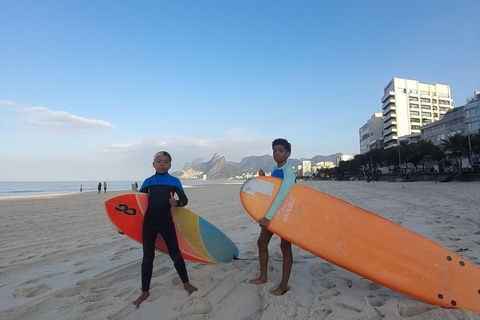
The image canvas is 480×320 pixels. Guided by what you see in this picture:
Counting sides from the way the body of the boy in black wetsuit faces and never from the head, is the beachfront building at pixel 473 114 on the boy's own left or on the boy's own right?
on the boy's own left

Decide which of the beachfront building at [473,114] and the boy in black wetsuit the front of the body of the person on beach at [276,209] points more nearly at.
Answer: the boy in black wetsuit

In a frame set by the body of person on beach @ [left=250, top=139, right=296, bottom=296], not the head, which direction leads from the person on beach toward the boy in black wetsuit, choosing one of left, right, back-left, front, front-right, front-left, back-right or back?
front-right

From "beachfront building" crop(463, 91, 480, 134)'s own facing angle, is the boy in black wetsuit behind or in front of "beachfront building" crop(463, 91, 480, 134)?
in front

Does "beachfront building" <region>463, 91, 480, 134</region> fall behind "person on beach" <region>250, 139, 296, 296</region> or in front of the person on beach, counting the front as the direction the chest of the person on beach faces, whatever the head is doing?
behind

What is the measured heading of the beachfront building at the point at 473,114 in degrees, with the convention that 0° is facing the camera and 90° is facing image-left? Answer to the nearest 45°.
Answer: approximately 45°

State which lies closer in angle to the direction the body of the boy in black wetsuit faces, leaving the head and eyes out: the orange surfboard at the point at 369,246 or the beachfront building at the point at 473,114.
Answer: the orange surfboard

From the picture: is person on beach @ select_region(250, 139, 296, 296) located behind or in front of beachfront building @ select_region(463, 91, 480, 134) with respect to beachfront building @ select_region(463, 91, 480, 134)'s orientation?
in front

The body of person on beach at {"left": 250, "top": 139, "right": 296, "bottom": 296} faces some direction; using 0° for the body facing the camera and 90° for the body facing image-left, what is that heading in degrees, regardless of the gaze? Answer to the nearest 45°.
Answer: approximately 45°

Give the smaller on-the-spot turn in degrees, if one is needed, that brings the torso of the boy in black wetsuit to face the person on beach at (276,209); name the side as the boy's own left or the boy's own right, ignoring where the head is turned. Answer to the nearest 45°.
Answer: approximately 90° to the boy's own left

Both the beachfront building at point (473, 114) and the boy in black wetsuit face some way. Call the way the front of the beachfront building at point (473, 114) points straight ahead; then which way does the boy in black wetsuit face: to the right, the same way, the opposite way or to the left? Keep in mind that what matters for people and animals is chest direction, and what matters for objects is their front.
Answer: to the left
